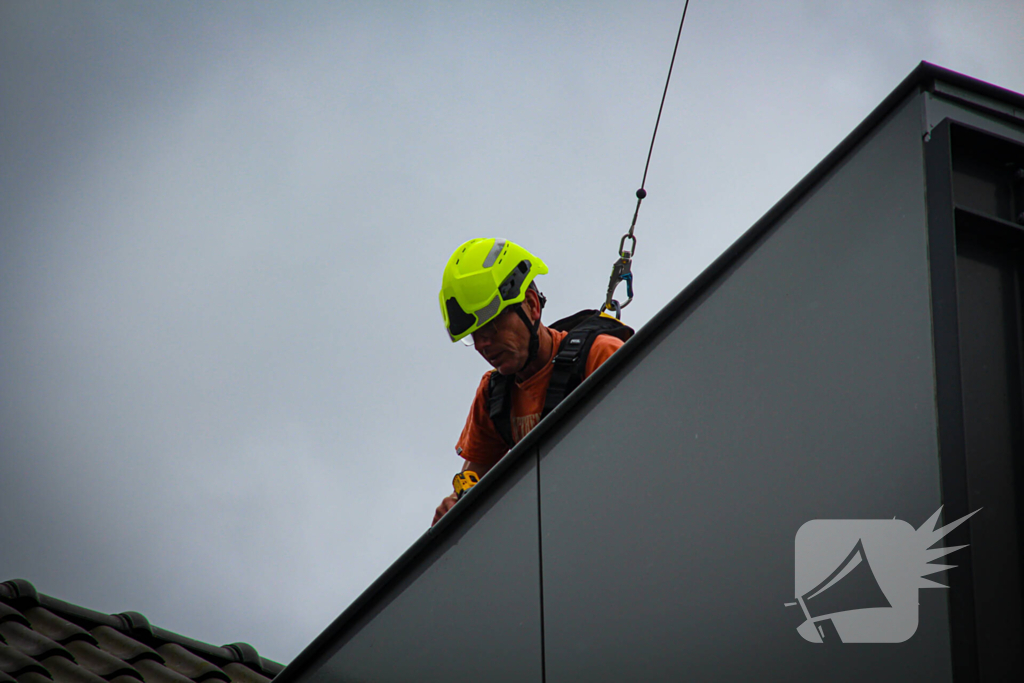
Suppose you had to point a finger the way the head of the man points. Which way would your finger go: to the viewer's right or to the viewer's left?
to the viewer's left

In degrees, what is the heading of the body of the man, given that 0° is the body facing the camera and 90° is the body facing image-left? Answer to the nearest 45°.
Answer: approximately 45°
